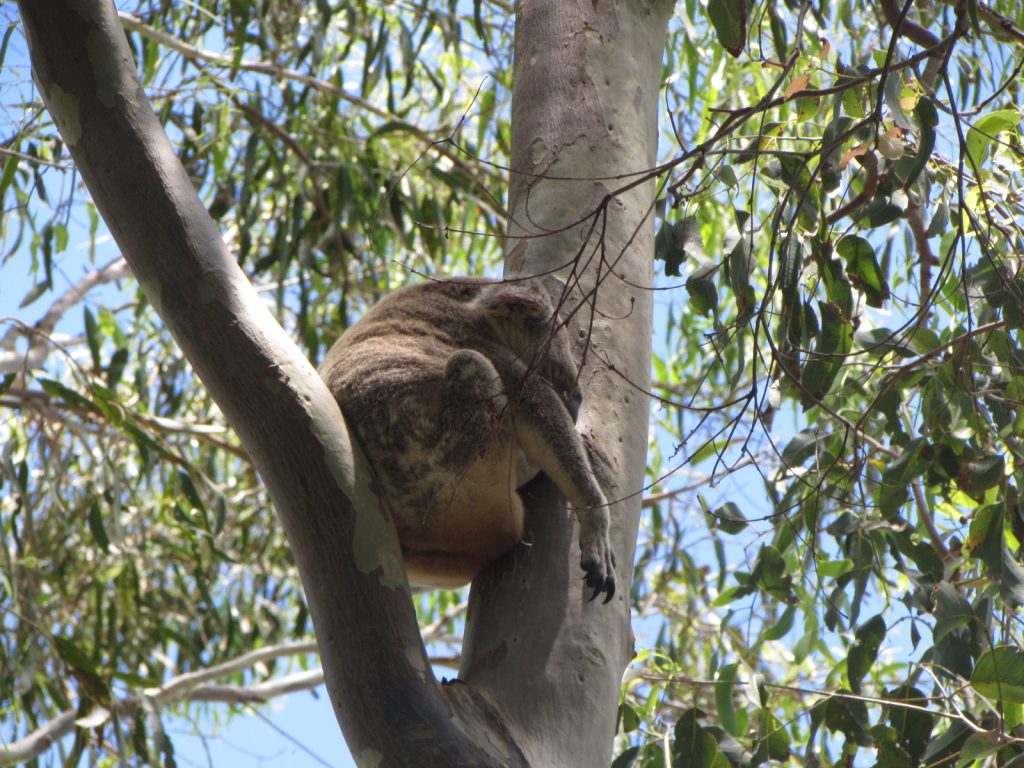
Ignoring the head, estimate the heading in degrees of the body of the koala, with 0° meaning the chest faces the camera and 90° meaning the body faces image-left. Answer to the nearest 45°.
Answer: approximately 270°
